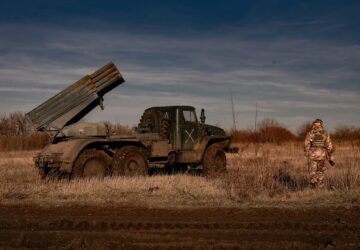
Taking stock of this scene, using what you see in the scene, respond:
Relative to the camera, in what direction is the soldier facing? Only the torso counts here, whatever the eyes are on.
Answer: away from the camera
